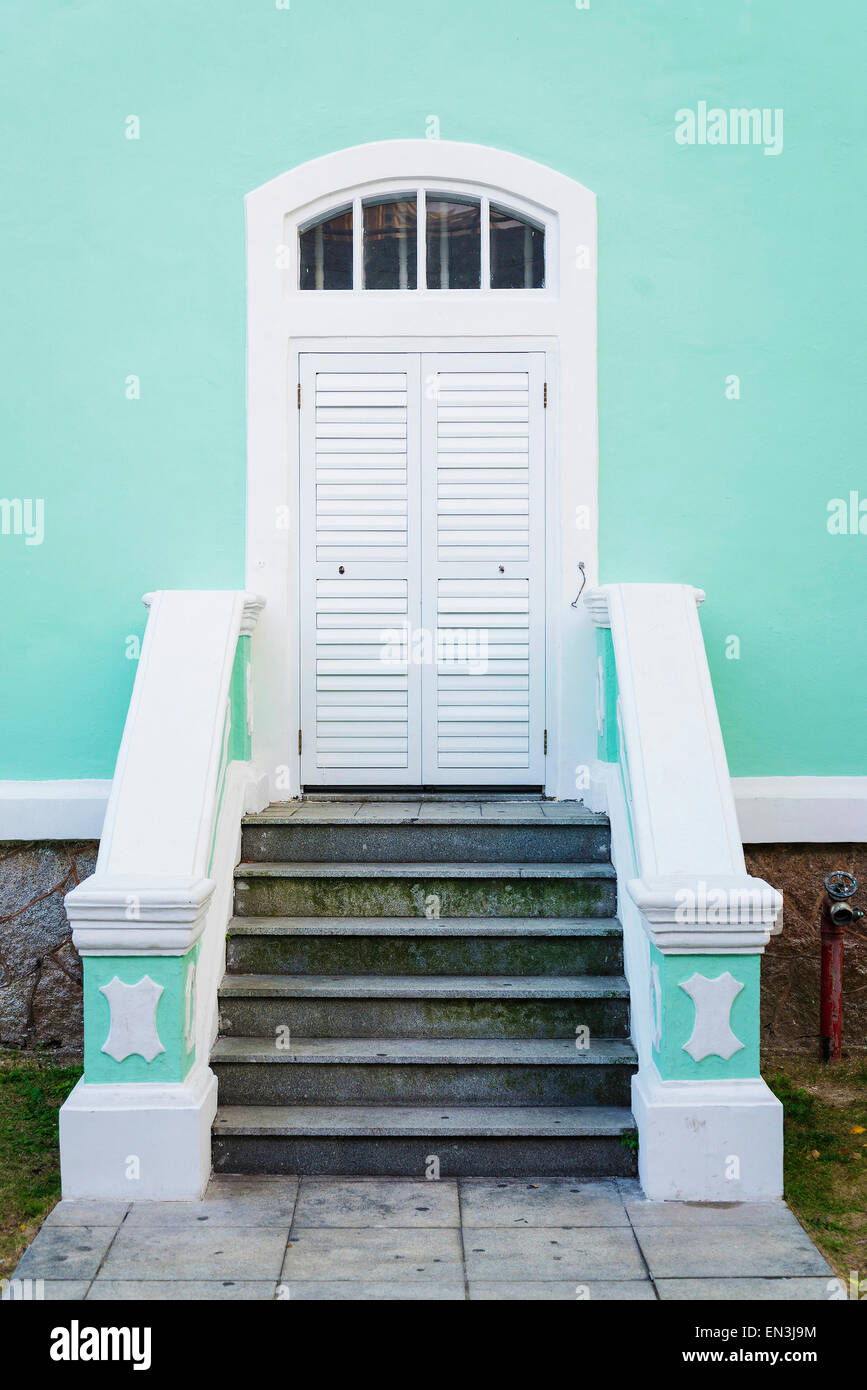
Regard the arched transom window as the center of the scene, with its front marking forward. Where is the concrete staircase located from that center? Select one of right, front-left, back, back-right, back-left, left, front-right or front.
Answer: front

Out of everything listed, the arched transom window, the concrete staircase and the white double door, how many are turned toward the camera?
3

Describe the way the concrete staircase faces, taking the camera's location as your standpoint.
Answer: facing the viewer

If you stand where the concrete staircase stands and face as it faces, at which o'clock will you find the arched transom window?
The arched transom window is roughly at 6 o'clock from the concrete staircase.

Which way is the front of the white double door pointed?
toward the camera

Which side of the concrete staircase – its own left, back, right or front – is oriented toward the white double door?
back

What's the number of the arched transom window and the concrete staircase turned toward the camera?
2

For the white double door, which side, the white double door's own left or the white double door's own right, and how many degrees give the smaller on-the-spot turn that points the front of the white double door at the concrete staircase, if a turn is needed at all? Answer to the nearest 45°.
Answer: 0° — it already faces it
